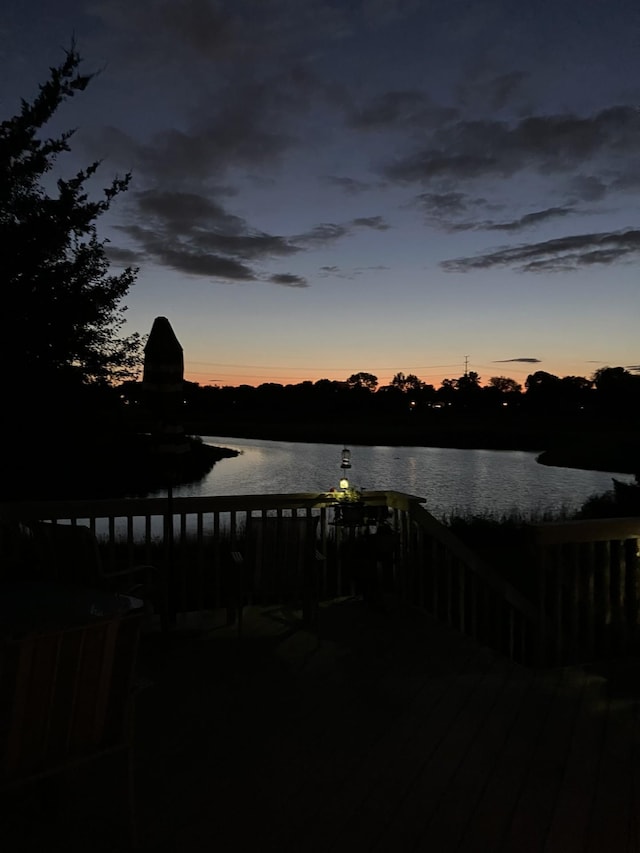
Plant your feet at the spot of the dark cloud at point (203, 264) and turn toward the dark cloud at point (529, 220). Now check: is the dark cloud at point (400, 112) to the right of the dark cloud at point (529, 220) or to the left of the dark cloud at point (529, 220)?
right
